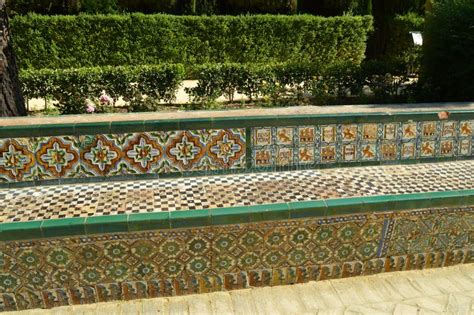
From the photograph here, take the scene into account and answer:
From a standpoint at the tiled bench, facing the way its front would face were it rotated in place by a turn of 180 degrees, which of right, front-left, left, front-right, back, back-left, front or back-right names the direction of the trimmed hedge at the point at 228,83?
front

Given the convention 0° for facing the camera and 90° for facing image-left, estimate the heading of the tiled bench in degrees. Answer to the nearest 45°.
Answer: approximately 0°

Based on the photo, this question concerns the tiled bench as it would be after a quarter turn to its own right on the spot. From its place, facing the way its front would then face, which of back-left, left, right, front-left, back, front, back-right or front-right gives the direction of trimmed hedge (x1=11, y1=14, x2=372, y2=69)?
right

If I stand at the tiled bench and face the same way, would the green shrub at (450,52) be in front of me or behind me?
behind

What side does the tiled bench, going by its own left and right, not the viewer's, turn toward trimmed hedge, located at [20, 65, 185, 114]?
back

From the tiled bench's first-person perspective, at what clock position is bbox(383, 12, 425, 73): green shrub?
The green shrub is roughly at 7 o'clock from the tiled bench.

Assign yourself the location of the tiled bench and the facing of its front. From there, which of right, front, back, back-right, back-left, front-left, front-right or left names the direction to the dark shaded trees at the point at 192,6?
back
